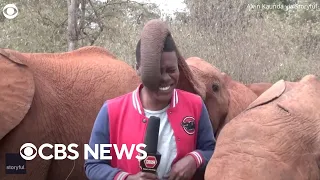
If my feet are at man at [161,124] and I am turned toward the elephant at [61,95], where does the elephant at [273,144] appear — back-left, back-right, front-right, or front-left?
back-right

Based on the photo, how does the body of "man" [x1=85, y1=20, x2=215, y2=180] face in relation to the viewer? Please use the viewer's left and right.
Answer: facing the viewer

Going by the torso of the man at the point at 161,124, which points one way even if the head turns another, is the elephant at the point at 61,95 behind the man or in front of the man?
behind

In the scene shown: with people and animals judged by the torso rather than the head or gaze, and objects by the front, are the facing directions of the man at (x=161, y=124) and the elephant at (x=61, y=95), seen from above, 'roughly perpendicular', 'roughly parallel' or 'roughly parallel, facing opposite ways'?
roughly perpendicular

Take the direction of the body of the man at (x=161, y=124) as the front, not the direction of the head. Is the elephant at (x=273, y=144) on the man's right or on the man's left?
on the man's left
